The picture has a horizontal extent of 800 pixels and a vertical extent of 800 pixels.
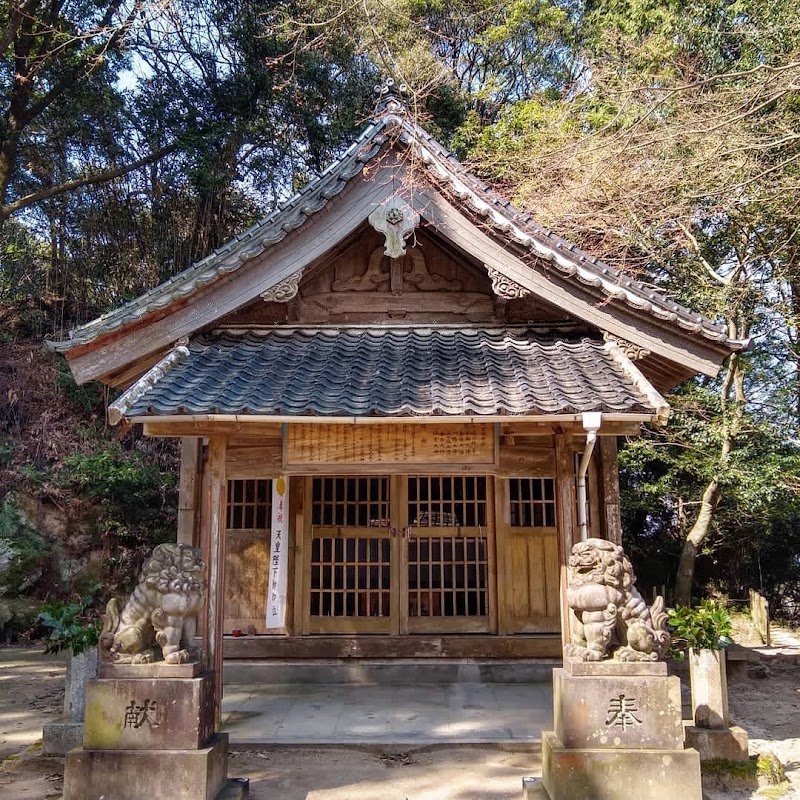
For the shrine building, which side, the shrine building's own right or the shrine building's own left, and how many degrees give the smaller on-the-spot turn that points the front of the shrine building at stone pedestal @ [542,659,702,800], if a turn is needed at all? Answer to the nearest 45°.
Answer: approximately 45° to the shrine building's own left

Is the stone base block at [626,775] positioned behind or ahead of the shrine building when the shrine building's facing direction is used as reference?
ahead

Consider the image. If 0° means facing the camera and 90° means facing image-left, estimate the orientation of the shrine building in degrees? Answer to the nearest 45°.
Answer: approximately 0°

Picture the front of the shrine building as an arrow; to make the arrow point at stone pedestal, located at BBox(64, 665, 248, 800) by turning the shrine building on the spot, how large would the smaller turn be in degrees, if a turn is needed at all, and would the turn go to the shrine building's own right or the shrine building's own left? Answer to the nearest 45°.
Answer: approximately 45° to the shrine building's own right

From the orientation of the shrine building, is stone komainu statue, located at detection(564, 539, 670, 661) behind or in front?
in front

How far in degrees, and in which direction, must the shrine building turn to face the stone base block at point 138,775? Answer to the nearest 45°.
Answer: approximately 45° to its right
